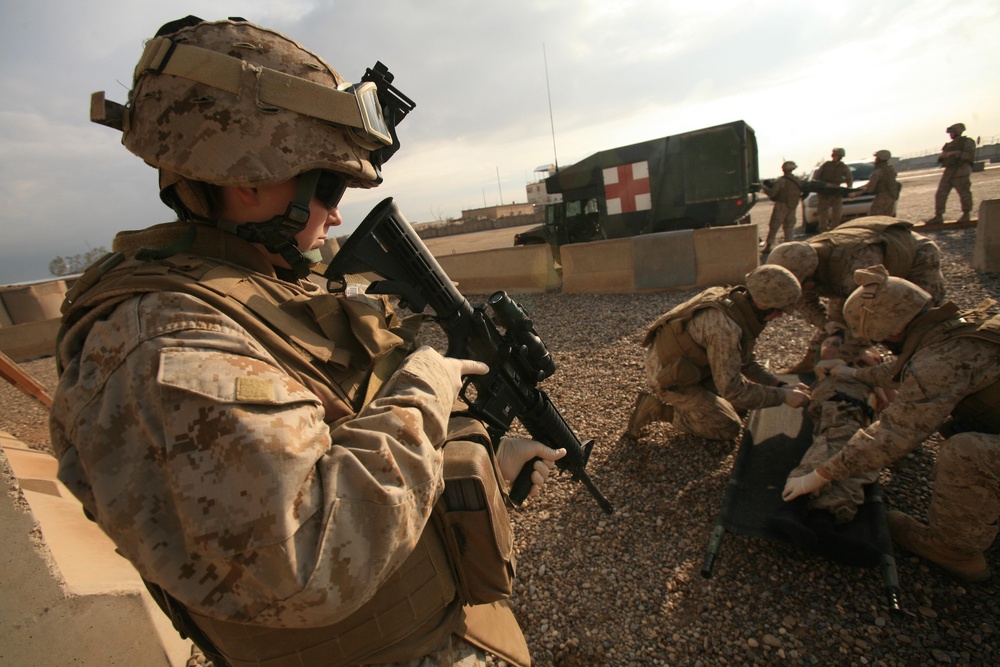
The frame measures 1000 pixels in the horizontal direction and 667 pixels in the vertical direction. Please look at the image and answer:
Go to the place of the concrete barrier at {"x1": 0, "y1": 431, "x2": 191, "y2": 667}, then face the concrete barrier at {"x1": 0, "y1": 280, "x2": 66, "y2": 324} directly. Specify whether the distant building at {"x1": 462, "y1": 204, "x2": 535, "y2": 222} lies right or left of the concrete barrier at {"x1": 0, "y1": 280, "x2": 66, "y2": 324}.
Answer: right

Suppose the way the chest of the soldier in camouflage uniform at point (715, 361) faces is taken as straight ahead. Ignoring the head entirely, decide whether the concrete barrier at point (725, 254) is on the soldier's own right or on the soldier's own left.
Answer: on the soldier's own left

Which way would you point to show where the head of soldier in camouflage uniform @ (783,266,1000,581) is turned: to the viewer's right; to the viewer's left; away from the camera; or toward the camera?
to the viewer's left

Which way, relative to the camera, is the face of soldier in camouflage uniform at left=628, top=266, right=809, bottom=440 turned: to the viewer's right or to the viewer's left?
to the viewer's right

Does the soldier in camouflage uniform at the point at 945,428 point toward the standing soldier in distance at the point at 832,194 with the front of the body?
no

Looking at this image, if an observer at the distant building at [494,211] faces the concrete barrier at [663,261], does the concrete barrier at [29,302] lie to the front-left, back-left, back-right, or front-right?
front-right

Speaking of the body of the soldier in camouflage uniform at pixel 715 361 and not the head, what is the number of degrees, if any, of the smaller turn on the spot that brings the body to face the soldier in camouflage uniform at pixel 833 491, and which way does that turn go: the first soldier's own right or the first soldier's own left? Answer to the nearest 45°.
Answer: approximately 45° to the first soldier's own right

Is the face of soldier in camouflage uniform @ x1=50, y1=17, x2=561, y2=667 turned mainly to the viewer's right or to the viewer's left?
to the viewer's right

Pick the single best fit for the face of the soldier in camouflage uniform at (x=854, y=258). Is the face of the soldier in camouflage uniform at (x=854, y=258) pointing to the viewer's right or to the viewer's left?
to the viewer's left

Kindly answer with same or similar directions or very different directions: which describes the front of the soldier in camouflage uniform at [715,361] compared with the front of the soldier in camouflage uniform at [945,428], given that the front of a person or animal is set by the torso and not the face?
very different directions

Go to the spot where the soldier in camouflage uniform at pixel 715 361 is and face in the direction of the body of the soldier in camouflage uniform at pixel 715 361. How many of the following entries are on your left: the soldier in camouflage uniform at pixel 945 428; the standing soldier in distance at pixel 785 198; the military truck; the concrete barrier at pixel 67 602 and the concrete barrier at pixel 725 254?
3

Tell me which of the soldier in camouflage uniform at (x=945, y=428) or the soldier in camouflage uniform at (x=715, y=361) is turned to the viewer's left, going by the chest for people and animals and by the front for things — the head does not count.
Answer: the soldier in camouflage uniform at (x=945, y=428)

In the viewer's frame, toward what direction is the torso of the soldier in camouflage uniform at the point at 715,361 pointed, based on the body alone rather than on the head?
to the viewer's right

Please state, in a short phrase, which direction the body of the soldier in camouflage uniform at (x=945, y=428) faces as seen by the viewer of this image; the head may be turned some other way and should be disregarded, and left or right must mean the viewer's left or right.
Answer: facing to the left of the viewer

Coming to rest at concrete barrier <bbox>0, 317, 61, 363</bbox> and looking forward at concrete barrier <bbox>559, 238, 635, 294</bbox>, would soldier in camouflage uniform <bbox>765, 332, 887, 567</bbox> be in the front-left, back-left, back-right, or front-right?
front-right

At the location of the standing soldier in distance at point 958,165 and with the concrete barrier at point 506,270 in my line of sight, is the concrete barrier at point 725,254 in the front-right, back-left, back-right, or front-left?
front-left

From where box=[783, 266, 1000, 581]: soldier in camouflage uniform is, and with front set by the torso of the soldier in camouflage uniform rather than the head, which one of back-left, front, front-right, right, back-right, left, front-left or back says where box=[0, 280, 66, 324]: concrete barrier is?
front

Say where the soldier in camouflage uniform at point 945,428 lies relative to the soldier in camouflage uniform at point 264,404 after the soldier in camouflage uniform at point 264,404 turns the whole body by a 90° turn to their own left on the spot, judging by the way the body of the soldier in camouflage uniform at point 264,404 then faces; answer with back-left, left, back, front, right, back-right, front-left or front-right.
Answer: right

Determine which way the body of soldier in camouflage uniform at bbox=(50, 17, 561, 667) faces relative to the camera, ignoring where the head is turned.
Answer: to the viewer's right
